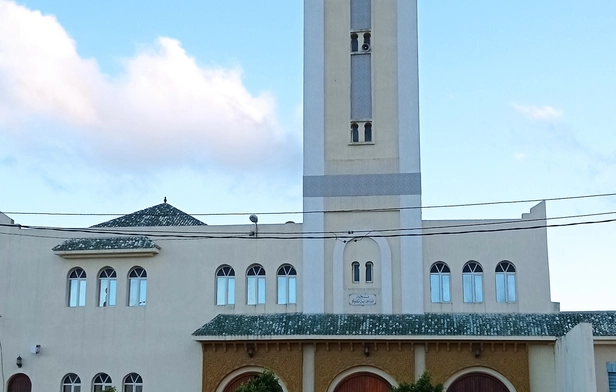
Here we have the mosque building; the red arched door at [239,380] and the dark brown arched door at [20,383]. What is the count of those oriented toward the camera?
3

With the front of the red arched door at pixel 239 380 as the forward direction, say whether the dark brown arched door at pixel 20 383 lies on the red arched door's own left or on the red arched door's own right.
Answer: on the red arched door's own right

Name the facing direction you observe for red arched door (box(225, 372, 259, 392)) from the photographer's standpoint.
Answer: facing the viewer

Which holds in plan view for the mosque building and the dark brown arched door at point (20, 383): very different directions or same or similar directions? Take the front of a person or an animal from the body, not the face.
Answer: same or similar directions

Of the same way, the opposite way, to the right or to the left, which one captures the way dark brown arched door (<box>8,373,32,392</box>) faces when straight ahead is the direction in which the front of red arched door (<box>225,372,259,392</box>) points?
the same way

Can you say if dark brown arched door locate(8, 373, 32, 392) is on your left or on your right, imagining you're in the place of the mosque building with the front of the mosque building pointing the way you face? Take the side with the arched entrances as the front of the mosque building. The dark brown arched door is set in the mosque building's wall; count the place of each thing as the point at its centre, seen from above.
on your right

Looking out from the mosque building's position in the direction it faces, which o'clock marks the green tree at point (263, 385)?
The green tree is roughly at 1 o'clock from the mosque building.

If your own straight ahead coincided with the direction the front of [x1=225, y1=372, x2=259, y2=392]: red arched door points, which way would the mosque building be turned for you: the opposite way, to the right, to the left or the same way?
the same way

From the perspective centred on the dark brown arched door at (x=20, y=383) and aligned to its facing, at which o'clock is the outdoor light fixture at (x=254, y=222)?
The outdoor light fixture is roughly at 10 o'clock from the dark brown arched door.

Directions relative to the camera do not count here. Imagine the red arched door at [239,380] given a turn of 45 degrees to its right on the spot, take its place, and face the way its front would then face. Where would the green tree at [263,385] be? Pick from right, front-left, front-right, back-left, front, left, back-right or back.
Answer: front-left

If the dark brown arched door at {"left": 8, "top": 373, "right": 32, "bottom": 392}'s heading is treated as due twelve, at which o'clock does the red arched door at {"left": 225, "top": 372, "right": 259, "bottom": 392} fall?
the red arched door at {"left": 225, "top": 372, "right": 259, "bottom": 392} is roughly at 10 o'clock from the dark brown arched door at {"left": 8, "top": 373, "right": 32, "bottom": 392}.

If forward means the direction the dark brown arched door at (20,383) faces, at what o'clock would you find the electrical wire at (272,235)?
The electrical wire is roughly at 10 o'clock from the dark brown arched door.

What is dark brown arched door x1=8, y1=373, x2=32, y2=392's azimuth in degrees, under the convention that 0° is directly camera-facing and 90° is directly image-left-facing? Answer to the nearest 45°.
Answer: approximately 0°
